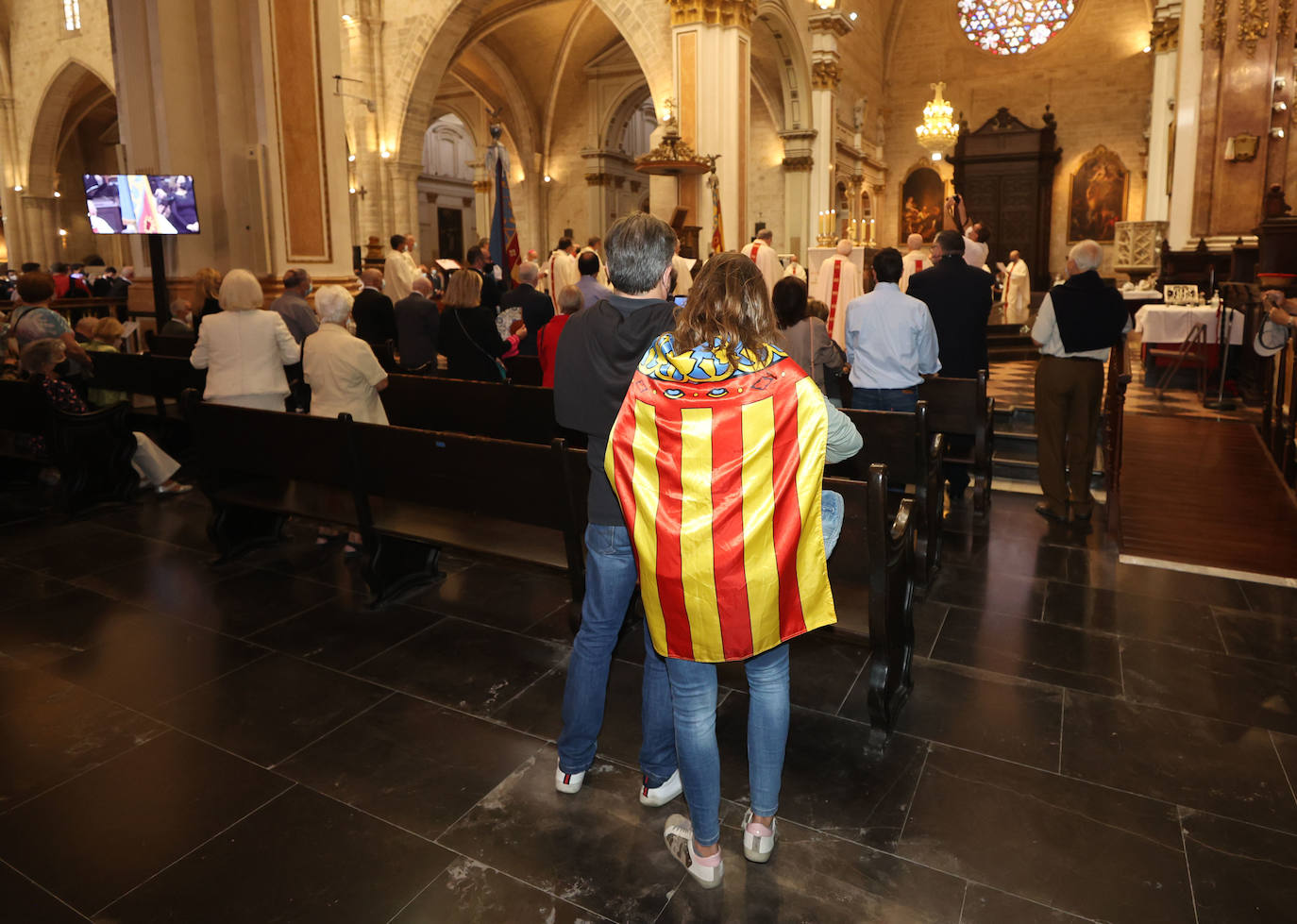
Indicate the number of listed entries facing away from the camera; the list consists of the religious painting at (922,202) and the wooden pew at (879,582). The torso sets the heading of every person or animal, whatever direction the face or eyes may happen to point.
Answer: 1

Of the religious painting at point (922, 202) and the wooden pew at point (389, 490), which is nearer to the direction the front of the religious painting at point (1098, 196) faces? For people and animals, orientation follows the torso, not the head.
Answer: the wooden pew

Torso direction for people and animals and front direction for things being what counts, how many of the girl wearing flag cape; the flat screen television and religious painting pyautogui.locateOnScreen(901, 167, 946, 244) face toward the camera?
2

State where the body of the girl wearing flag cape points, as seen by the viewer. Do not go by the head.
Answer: away from the camera

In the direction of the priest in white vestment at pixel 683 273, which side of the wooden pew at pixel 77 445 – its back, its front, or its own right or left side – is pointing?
front

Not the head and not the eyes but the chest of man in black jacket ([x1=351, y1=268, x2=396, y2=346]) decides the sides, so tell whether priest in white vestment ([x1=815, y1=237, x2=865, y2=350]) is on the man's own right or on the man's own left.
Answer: on the man's own right

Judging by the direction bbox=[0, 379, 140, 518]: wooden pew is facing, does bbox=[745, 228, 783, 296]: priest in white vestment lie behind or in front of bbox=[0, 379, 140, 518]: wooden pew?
in front

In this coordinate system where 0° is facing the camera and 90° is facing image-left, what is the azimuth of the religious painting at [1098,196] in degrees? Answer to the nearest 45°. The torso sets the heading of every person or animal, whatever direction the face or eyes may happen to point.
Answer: approximately 0°

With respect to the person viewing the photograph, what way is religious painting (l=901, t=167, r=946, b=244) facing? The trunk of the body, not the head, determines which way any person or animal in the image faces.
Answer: facing the viewer

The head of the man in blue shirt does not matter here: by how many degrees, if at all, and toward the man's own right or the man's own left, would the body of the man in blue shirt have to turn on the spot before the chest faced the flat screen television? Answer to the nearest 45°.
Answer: approximately 90° to the man's own left

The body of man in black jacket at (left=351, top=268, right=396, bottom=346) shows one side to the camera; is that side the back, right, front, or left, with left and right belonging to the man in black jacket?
back

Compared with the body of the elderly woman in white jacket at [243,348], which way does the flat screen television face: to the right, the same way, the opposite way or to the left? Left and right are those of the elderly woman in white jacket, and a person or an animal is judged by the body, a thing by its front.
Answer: the opposite way

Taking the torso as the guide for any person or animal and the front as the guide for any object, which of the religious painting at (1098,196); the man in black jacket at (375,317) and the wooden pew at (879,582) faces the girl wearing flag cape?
the religious painting

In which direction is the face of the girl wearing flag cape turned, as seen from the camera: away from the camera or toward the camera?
away from the camera

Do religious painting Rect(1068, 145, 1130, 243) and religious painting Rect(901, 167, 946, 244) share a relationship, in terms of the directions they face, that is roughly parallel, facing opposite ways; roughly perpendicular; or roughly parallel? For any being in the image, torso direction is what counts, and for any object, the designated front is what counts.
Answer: roughly parallel

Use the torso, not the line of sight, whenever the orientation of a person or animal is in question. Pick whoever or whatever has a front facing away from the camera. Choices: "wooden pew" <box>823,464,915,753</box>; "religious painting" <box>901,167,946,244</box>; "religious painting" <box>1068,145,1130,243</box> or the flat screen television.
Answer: the wooden pew

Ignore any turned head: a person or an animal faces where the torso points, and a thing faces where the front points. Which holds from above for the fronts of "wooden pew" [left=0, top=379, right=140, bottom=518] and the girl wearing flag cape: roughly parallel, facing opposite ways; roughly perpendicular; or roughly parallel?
roughly parallel

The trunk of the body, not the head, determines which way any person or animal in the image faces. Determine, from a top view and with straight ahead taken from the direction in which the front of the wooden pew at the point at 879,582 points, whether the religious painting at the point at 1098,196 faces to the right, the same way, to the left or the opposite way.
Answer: the opposite way

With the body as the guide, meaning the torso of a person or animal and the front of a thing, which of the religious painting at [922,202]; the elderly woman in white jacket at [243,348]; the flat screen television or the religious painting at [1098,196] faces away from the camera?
the elderly woman in white jacket

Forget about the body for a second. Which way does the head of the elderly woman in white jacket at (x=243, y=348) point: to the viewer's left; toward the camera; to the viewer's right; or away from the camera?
away from the camera

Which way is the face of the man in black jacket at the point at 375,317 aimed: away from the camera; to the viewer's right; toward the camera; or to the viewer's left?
away from the camera
